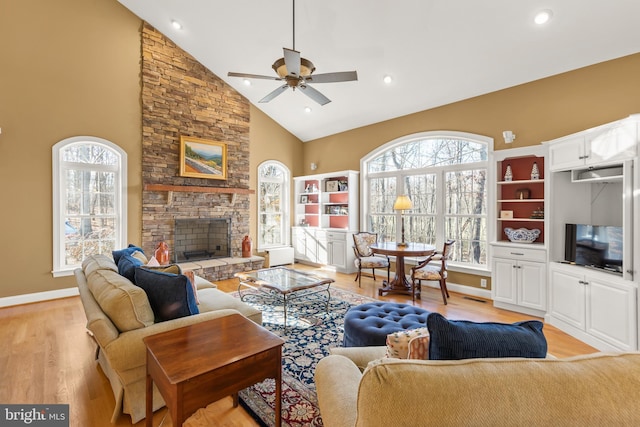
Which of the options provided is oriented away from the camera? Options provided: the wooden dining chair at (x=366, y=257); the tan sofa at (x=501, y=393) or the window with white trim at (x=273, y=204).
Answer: the tan sofa

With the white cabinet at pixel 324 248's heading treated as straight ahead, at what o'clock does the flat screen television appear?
The flat screen television is roughly at 9 o'clock from the white cabinet.

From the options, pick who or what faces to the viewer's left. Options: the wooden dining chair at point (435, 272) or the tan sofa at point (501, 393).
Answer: the wooden dining chair

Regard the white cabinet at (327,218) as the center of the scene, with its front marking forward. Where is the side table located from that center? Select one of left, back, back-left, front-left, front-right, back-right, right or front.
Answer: front-left

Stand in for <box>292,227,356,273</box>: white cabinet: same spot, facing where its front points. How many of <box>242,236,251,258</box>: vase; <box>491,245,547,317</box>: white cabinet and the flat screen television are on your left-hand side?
2

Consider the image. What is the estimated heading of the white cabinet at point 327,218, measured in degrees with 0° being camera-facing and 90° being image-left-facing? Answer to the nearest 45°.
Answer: approximately 45°

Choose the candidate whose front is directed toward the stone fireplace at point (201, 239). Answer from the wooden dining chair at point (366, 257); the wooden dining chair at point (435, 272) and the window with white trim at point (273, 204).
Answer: the wooden dining chair at point (435, 272)

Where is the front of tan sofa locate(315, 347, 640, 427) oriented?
away from the camera

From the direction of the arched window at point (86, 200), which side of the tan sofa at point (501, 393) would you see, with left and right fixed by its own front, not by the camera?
left

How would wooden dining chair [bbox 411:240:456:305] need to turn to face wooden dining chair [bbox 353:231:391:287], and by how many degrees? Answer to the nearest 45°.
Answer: approximately 45° to its right

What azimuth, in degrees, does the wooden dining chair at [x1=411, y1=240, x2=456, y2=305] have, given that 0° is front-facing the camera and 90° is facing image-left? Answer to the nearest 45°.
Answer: approximately 90°

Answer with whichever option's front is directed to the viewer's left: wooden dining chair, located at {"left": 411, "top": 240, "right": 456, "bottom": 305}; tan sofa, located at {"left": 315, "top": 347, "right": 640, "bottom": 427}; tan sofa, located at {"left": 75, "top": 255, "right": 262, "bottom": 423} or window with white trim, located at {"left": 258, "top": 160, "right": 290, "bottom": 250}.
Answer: the wooden dining chair
